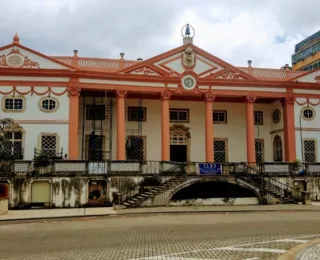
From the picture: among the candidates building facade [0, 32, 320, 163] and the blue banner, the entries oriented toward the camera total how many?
2

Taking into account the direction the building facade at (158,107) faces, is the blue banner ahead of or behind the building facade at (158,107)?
ahead

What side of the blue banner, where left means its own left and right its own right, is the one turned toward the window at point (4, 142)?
right

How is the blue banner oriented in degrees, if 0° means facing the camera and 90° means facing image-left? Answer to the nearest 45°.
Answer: approximately 0°
